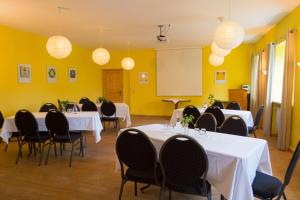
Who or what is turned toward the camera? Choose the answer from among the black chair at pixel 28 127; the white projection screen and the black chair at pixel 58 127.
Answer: the white projection screen

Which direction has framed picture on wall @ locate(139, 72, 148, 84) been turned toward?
toward the camera

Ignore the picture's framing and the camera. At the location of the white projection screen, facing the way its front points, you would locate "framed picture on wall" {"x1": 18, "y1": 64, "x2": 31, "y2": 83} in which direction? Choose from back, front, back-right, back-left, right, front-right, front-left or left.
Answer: front-right

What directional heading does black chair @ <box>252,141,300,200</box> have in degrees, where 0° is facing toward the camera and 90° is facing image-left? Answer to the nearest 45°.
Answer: approximately 90°

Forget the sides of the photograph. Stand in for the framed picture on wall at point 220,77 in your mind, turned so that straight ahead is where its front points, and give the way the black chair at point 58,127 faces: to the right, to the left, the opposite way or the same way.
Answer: the opposite way

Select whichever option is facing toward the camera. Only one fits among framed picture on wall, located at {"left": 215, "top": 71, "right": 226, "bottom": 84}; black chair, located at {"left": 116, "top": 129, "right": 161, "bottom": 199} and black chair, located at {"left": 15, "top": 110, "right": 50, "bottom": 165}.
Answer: the framed picture on wall

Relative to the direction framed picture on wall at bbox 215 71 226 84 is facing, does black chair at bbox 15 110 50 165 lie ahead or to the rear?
ahead

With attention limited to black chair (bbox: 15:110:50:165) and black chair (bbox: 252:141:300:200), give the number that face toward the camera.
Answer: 0

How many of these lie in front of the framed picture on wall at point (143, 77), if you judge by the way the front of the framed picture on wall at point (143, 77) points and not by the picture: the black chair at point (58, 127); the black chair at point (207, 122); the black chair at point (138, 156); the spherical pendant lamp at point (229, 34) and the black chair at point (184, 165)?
5

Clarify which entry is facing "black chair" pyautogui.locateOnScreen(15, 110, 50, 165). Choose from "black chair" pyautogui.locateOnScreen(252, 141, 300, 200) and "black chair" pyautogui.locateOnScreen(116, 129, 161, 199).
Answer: "black chair" pyautogui.locateOnScreen(252, 141, 300, 200)

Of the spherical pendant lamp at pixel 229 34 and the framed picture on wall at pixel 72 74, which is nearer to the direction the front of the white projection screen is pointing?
the spherical pendant lamp

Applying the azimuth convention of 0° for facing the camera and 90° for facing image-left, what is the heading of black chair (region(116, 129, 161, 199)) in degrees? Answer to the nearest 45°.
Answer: approximately 225°

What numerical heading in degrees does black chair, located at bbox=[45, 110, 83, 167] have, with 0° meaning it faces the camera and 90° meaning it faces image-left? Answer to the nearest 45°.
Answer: approximately 225°

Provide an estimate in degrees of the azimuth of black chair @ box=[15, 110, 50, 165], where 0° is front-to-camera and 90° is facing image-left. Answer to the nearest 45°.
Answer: approximately 225°

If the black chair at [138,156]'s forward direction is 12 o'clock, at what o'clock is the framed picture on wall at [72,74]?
The framed picture on wall is roughly at 10 o'clock from the black chair.

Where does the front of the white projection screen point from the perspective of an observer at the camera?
facing the viewer

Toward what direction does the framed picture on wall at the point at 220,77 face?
toward the camera

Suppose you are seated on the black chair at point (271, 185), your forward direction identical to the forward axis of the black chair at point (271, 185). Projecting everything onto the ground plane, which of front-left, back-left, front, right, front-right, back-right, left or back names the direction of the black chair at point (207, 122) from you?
front-right

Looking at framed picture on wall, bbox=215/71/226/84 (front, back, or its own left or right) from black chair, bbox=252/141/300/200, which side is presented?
front

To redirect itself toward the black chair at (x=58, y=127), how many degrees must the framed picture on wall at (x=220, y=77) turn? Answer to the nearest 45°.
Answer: approximately 45° to its right

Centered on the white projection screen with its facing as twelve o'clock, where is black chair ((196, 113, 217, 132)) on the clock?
The black chair is roughly at 12 o'clock from the white projection screen.
